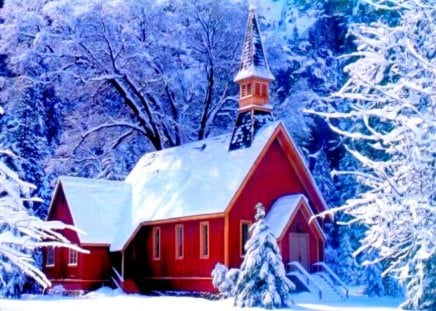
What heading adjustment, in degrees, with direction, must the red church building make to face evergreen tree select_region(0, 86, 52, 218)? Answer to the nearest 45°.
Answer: approximately 180°

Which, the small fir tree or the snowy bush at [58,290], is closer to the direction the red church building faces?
the small fir tree

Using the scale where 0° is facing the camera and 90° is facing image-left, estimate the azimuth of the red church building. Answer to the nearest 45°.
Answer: approximately 315°

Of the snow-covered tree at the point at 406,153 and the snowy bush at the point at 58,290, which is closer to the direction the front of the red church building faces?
the snow-covered tree

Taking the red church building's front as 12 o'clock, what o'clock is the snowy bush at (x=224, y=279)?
The snowy bush is roughly at 1 o'clock from the red church building.
